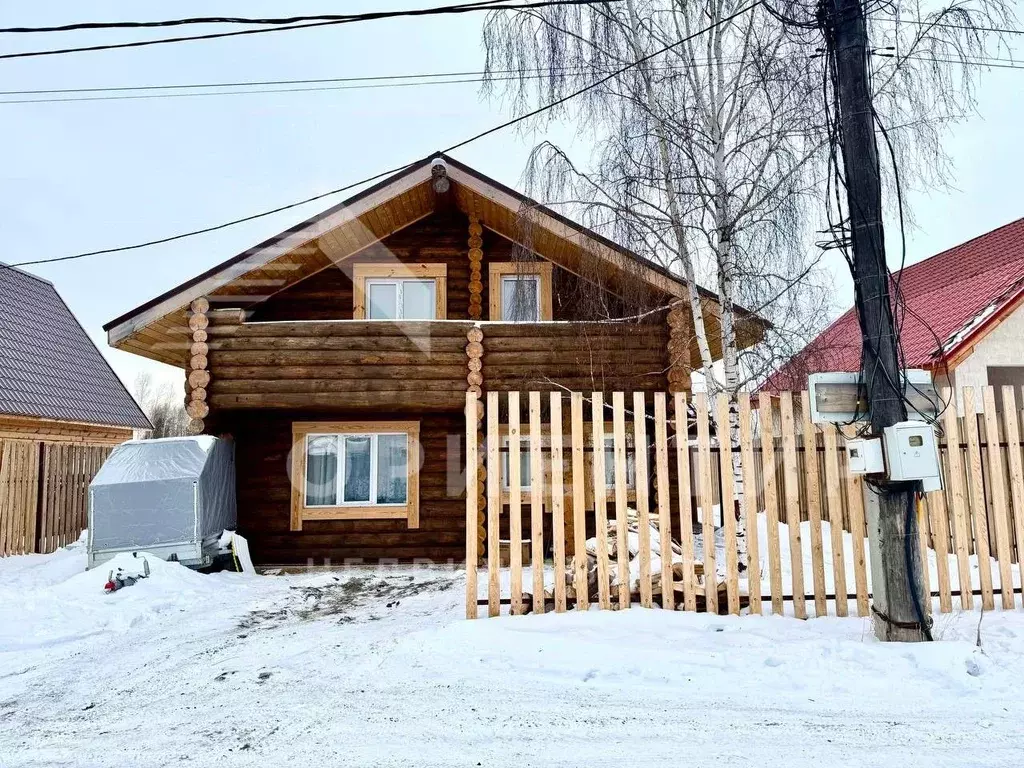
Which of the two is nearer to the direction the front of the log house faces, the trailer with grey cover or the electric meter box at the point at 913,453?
the electric meter box

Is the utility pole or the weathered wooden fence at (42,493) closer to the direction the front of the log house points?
the utility pole

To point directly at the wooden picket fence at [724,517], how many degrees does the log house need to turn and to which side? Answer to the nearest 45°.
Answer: approximately 45° to its left

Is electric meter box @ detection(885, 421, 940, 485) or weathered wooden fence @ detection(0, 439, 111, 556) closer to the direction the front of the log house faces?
the electric meter box

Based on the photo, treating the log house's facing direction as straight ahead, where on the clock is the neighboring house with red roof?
The neighboring house with red roof is roughly at 9 o'clock from the log house.

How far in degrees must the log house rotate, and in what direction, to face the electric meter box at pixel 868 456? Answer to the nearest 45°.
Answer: approximately 45° to its left

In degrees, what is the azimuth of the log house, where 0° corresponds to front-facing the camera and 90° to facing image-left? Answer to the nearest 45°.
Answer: approximately 0°

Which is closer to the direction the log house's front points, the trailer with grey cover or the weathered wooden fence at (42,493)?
the trailer with grey cover

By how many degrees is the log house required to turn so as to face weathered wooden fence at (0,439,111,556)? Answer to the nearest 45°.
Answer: approximately 90° to its right

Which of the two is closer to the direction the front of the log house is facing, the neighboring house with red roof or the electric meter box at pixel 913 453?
the electric meter box

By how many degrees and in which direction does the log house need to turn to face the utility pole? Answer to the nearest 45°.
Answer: approximately 45° to its left
